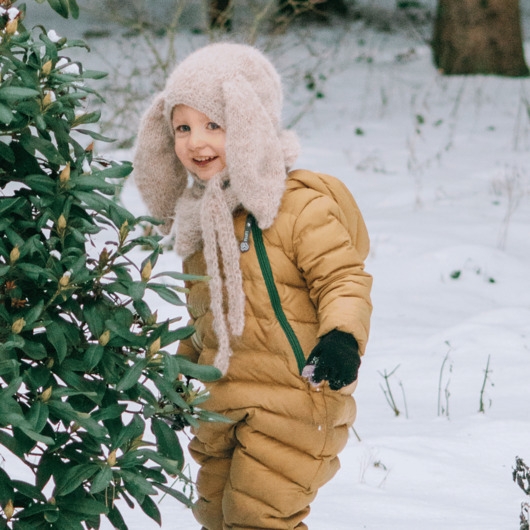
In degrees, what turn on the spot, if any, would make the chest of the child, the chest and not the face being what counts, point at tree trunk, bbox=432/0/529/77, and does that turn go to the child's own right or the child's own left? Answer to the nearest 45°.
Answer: approximately 135° to the child's own right

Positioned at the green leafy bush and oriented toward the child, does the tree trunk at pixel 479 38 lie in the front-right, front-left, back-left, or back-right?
front-left

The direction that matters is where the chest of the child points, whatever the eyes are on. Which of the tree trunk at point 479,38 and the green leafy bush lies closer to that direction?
the green leafy bush

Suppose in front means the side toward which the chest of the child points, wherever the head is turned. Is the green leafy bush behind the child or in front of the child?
in front

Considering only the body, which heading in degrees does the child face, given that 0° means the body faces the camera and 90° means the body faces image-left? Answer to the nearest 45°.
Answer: approximately 45°
